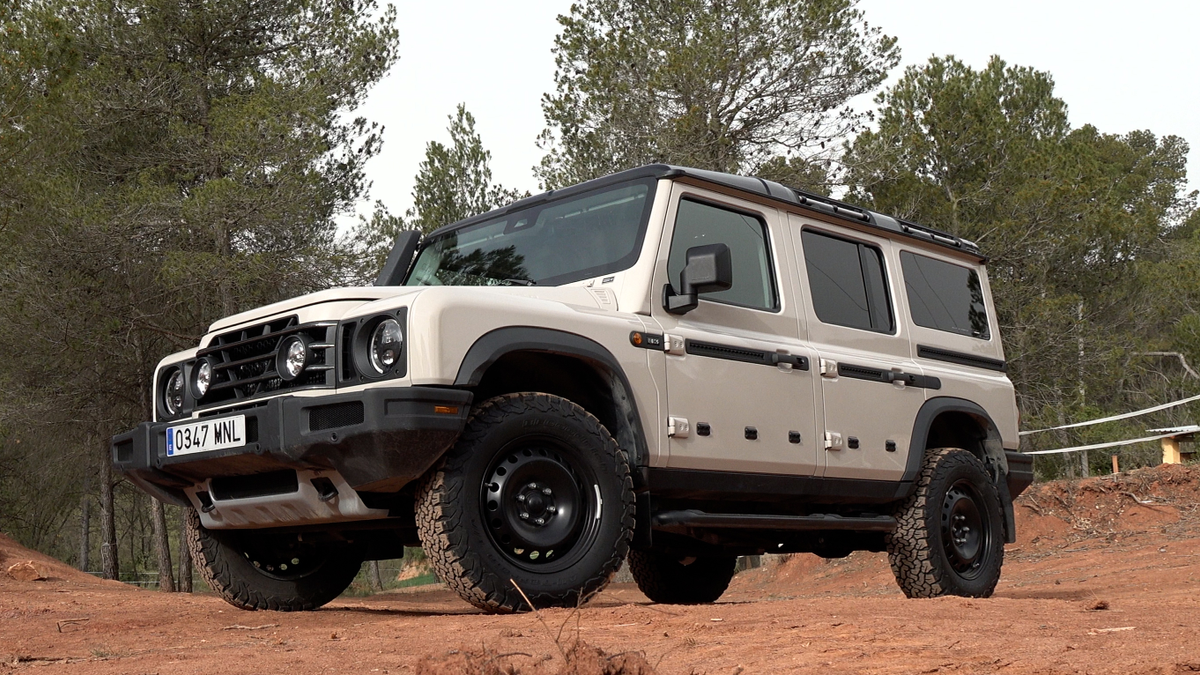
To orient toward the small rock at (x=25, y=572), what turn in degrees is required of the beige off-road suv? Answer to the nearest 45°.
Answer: approximately 90° to its right

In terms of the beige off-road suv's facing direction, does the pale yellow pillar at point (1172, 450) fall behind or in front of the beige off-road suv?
behind

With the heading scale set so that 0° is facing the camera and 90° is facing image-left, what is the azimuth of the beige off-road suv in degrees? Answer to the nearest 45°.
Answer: approximately 45°
